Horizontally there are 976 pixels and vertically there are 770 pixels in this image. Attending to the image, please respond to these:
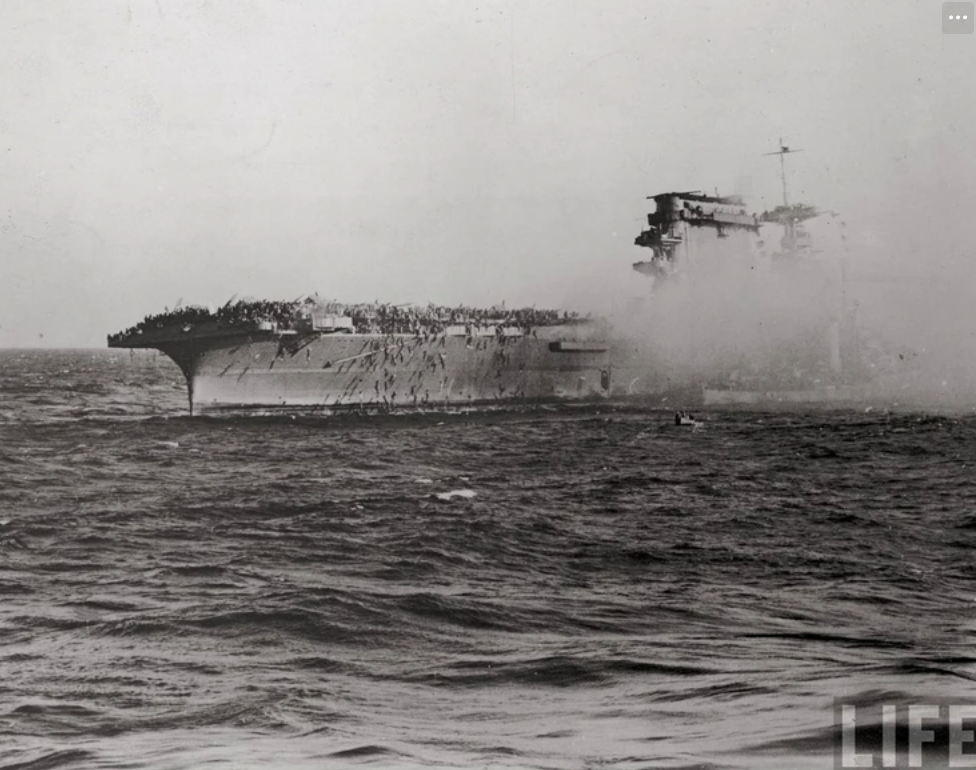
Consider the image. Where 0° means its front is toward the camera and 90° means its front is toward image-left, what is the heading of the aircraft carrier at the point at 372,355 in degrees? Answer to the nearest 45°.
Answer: approximately 90°

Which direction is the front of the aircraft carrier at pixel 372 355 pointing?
to the viewer's left
